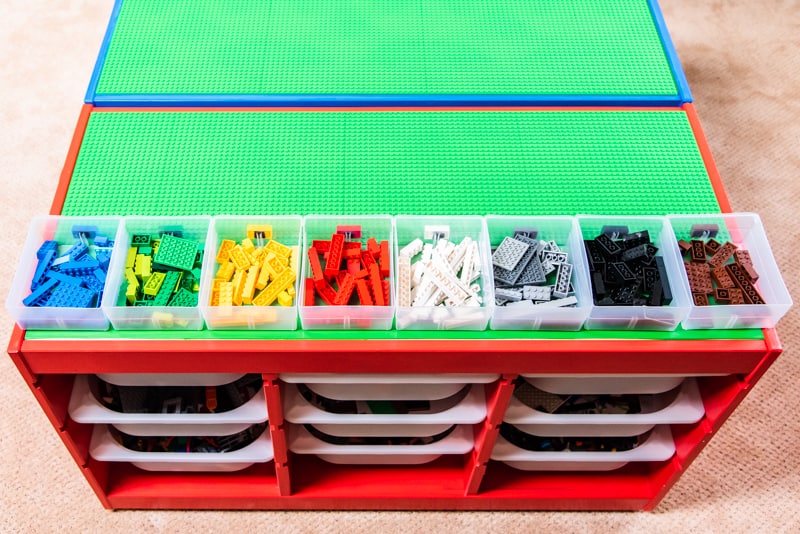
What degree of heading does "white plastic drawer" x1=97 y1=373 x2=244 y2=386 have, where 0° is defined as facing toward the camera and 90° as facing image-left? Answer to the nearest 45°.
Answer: approximately 0°

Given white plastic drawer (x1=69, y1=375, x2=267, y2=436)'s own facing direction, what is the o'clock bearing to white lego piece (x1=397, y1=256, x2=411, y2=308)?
The white lego piece is roughly at 10 o'clock from the white plastic drawer.

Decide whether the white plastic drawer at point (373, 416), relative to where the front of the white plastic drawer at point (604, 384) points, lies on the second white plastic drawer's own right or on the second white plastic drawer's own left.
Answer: on the second white plastic drawer's own right

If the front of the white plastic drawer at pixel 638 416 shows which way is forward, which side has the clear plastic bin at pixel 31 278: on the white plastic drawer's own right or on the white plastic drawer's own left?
on the white plastic drawer's own right

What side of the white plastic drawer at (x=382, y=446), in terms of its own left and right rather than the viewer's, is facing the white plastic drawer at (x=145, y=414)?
right
